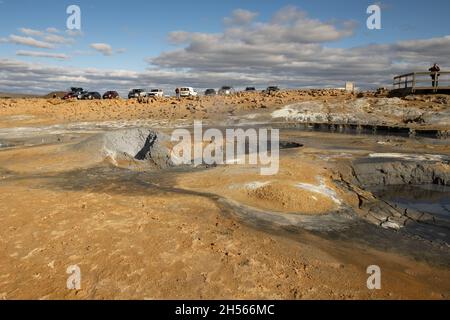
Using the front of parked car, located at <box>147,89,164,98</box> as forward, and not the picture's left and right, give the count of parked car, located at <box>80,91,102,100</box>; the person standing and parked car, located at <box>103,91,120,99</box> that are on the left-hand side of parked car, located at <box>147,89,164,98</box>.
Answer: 1

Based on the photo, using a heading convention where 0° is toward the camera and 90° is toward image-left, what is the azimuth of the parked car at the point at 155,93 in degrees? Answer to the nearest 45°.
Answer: approximately 45°

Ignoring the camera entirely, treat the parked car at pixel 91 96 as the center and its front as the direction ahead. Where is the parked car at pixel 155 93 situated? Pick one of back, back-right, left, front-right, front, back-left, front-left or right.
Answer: back-left

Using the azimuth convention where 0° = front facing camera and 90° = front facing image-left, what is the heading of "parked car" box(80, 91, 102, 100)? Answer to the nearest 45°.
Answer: approximately 45°

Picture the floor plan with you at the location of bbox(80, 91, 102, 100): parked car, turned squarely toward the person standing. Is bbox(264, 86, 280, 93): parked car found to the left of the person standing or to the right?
left

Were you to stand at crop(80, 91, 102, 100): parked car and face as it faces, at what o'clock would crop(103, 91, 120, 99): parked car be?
crop(103, 91, 120, 99): parked car is roughly at 8 o'clock from crop(80, 91, 102, 100): parked car.

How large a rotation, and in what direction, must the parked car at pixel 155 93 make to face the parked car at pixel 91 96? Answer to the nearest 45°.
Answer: approximately 45° to its right

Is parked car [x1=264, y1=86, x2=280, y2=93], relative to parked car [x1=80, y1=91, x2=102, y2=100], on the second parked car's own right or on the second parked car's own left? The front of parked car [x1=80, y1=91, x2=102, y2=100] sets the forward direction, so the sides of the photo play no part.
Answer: on the second parked car's own left

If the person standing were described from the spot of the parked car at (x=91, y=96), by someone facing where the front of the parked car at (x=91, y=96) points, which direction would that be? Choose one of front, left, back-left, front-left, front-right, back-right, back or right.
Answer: left

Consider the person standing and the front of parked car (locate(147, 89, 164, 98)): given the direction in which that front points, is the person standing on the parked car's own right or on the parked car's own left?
on the parked car's own left
